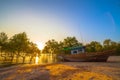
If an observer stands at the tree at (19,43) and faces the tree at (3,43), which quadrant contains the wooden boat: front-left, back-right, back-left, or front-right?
back-left

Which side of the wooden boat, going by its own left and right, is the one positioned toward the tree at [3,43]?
back

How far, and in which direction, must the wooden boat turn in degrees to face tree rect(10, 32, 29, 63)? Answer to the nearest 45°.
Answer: approximately 135° to its left

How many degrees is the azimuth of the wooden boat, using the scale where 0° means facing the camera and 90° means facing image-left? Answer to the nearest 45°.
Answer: approximately 270°
